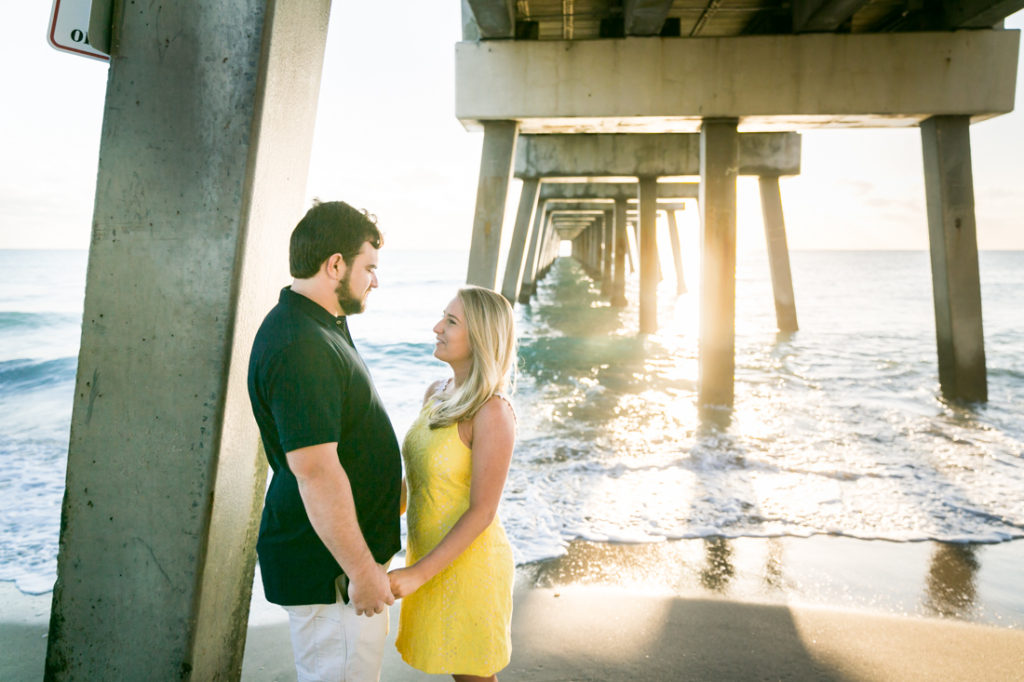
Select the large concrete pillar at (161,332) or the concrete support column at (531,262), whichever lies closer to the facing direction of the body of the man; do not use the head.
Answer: the concrete support column

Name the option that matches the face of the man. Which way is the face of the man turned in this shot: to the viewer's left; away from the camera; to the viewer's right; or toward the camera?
to the viewer's right

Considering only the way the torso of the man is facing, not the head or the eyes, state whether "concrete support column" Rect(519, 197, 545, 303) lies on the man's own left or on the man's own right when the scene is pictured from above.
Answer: on the man's own left

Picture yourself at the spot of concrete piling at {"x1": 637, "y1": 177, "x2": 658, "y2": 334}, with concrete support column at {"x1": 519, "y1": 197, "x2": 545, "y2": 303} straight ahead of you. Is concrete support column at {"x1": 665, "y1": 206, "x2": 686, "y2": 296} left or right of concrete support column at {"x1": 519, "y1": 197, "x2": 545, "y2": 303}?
right

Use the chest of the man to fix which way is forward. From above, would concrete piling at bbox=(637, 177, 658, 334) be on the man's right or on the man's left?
on the man's left

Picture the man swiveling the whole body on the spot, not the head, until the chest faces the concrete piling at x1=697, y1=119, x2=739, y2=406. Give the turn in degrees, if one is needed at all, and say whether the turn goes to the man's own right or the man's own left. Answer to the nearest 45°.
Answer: approximately 45° to the man's own left

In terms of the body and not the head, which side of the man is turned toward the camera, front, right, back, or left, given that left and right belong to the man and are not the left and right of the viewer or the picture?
right

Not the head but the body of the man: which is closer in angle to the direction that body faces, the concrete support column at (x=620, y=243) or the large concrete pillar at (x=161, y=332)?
the concrete support column

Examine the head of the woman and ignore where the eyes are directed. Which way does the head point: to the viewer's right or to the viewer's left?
to the viewer's left
